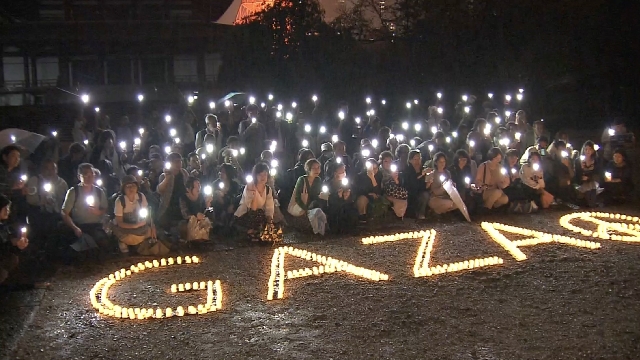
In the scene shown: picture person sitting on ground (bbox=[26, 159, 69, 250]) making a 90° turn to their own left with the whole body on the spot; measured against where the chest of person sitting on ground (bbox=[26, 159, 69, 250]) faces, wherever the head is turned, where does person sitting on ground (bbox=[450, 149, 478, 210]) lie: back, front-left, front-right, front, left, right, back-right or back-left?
front

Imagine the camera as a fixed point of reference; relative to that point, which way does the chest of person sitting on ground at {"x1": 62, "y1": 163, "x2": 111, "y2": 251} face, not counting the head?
toward the camera

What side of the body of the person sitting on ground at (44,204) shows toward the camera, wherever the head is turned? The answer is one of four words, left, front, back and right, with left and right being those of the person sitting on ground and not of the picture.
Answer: front

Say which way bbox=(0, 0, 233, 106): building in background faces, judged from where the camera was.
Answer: facing the viewer

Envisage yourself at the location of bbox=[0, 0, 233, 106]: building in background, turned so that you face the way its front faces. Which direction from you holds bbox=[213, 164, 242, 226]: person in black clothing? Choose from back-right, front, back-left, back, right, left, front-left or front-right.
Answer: front

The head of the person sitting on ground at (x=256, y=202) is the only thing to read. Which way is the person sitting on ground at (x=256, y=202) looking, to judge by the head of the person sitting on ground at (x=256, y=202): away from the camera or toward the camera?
toward the camera

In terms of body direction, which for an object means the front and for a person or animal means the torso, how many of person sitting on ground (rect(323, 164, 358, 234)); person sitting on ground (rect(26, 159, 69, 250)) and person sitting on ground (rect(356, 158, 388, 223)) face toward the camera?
3

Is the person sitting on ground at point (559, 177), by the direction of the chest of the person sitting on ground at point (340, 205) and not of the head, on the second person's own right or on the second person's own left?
on the second person's own left

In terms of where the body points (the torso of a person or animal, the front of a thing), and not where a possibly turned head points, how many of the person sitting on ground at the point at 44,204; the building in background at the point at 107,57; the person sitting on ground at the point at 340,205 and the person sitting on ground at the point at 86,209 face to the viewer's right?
0
